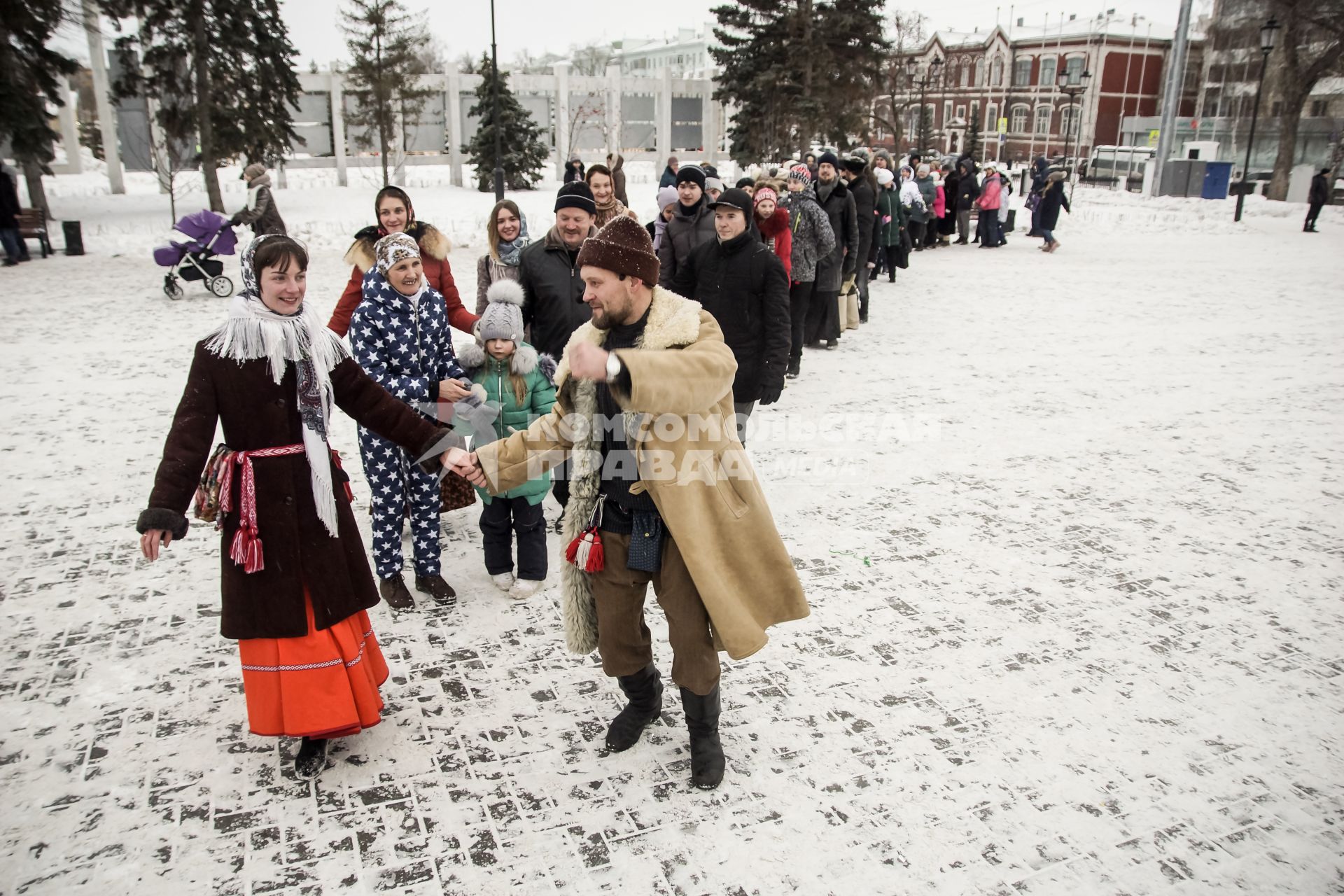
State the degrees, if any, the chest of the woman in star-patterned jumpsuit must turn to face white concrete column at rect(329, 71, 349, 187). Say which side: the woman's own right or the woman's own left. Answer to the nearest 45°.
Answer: approximately 135° to the woman's own left

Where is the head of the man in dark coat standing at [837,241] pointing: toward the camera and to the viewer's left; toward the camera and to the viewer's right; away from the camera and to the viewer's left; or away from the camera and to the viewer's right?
toward the camera and to the viewer's left

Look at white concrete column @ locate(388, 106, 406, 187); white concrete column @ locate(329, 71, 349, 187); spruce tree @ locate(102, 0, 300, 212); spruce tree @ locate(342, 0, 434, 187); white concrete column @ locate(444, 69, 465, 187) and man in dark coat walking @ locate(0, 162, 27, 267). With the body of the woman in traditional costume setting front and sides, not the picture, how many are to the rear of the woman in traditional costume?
6

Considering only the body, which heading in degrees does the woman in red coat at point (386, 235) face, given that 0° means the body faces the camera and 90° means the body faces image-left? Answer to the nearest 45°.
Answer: approximately 0°

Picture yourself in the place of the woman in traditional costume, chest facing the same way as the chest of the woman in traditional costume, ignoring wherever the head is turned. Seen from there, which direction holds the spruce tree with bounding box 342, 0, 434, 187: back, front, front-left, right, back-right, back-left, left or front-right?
back

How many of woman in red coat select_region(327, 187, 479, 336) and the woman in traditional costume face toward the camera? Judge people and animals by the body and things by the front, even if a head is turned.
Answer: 2

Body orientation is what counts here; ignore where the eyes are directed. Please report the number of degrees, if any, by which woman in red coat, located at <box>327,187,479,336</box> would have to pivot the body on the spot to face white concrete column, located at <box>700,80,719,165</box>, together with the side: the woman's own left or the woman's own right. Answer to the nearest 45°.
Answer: approximately 180°
